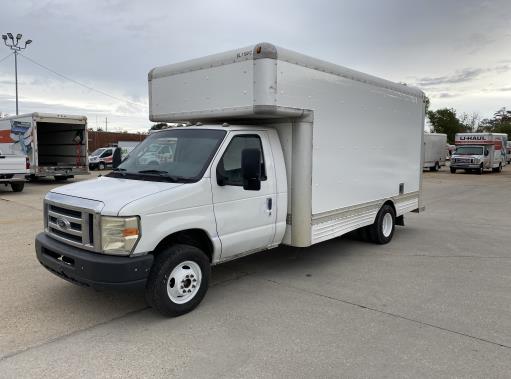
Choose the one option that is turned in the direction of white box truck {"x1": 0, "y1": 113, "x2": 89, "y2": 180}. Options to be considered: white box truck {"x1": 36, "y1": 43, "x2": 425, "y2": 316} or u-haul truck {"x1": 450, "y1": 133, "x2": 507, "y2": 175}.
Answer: the u-haul truck

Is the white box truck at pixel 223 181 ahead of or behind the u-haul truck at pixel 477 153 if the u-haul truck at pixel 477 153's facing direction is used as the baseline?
ahead

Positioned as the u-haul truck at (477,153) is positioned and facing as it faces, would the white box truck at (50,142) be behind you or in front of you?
in front

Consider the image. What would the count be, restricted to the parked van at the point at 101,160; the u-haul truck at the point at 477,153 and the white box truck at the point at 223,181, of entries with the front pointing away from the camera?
0

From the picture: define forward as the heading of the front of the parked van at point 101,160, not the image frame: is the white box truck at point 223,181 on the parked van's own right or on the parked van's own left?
on the parked van's own left

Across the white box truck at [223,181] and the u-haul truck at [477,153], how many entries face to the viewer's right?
0

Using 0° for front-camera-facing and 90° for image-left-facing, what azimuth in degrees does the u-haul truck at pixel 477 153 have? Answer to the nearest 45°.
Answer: approximately 45°

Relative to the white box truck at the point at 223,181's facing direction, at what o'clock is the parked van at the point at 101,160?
The parked van is roughly at 4 o'clock from the white box truck.

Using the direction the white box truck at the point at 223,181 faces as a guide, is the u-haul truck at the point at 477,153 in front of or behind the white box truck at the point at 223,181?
behind

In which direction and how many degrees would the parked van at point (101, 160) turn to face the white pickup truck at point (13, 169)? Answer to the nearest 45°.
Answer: approximately 45° to its left

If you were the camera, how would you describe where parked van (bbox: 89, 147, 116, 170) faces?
facing the viewer and to the left of the viewer

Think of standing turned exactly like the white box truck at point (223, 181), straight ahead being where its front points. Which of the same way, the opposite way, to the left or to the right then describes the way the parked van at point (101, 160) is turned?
the same way

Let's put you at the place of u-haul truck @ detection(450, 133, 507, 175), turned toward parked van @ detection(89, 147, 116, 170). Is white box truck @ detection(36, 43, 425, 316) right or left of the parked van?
left

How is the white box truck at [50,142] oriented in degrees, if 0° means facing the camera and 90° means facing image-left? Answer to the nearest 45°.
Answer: approximately 135°

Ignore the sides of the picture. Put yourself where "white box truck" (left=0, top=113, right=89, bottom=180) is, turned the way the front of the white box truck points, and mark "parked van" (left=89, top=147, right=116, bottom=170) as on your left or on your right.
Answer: on your right
